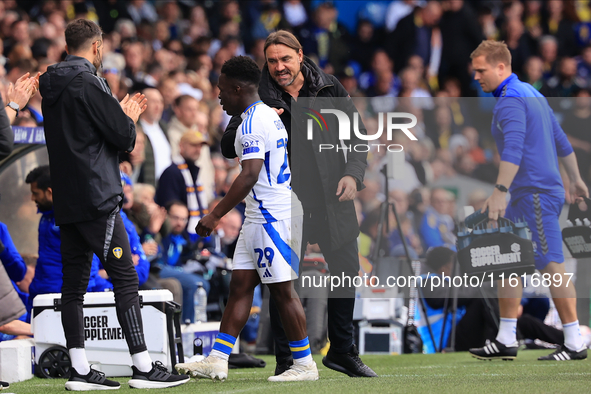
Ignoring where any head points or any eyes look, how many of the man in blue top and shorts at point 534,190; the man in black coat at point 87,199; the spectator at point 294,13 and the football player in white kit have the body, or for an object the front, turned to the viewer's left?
2

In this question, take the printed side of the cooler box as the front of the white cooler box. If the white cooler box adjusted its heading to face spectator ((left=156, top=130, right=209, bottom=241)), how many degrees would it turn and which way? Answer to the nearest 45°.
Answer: approximately 180°

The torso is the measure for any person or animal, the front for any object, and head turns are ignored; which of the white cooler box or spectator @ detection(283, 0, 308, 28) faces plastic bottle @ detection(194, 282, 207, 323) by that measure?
the spectator

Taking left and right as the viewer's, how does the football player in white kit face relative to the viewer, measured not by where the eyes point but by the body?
facing to the left of the viewer

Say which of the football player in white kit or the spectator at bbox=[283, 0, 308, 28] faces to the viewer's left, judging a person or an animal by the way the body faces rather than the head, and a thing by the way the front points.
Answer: the football player in white kit

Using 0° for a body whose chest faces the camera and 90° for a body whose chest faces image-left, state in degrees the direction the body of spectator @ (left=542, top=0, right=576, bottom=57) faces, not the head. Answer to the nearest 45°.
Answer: approximately 45°

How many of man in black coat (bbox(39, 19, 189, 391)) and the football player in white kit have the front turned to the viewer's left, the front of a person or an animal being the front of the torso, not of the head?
1

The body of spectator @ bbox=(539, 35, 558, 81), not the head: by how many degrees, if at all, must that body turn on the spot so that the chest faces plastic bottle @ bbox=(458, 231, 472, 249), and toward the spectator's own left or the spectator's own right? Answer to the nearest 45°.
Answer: approximately 45° to the spectator's own left

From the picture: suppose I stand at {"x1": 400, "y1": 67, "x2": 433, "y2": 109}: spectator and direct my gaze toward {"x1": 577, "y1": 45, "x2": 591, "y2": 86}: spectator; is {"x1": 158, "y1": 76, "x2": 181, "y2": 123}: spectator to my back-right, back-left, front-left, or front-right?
back-right
